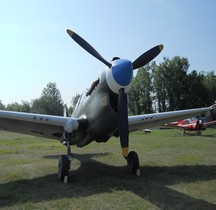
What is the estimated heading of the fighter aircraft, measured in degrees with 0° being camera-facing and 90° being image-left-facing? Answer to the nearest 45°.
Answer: approximately 315°
